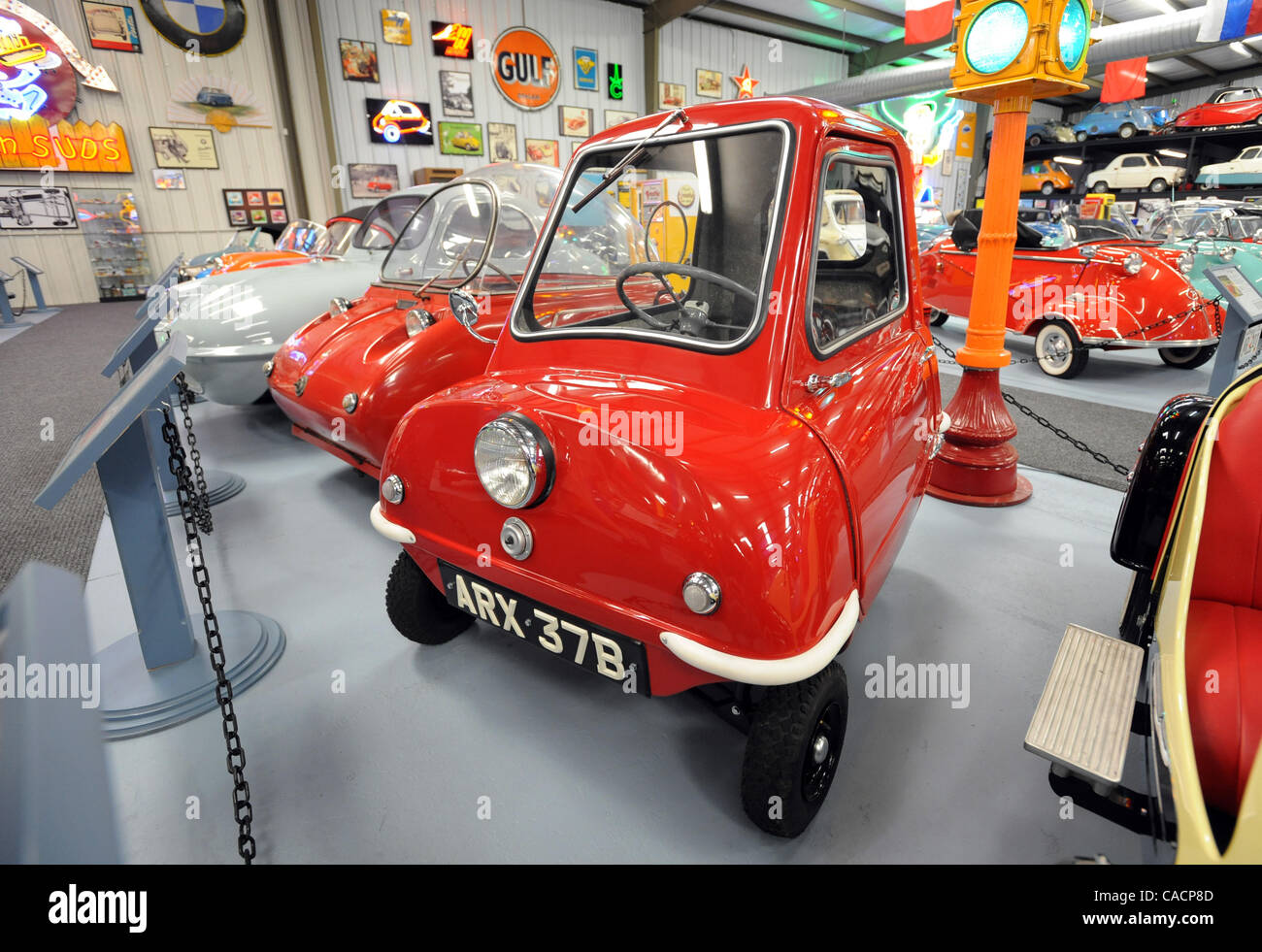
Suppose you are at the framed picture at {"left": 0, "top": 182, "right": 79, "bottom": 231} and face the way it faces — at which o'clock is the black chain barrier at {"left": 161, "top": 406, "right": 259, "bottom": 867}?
The black chain barrier is roughly at 12 o'clock from the framed picture.

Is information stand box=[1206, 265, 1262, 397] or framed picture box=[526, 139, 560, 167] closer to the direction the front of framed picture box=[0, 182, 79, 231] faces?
the information stand

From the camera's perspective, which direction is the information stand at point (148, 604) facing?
to the viewer's left

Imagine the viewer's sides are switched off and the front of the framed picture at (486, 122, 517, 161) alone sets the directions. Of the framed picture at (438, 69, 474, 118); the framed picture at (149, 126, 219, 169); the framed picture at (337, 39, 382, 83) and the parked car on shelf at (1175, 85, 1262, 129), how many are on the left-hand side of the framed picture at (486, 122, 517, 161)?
1

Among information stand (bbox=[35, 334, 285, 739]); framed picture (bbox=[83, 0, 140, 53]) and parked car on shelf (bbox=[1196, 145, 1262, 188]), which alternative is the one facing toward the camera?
the framed picture

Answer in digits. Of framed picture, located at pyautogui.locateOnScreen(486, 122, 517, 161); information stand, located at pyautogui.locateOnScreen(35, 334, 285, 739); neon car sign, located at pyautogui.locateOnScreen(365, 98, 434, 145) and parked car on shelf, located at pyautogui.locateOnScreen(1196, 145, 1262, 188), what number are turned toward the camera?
2

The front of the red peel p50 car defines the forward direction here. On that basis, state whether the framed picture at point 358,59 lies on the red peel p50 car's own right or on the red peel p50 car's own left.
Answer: on the red peel p50 car's own right

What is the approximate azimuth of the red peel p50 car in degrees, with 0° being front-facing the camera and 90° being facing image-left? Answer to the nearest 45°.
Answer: approximately 45°

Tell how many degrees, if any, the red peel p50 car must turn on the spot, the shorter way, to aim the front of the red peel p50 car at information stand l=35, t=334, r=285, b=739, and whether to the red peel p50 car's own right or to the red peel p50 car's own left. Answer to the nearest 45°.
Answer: approximately 45° to the red peel p50 car's own right

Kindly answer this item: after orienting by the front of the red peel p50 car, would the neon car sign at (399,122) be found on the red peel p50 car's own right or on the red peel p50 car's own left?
on the red peel p50 car's own right

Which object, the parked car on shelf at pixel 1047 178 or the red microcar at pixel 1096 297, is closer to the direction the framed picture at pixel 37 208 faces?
the red microcar

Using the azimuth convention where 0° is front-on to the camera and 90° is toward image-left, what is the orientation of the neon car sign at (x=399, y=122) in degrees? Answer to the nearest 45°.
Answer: approximately 0°
